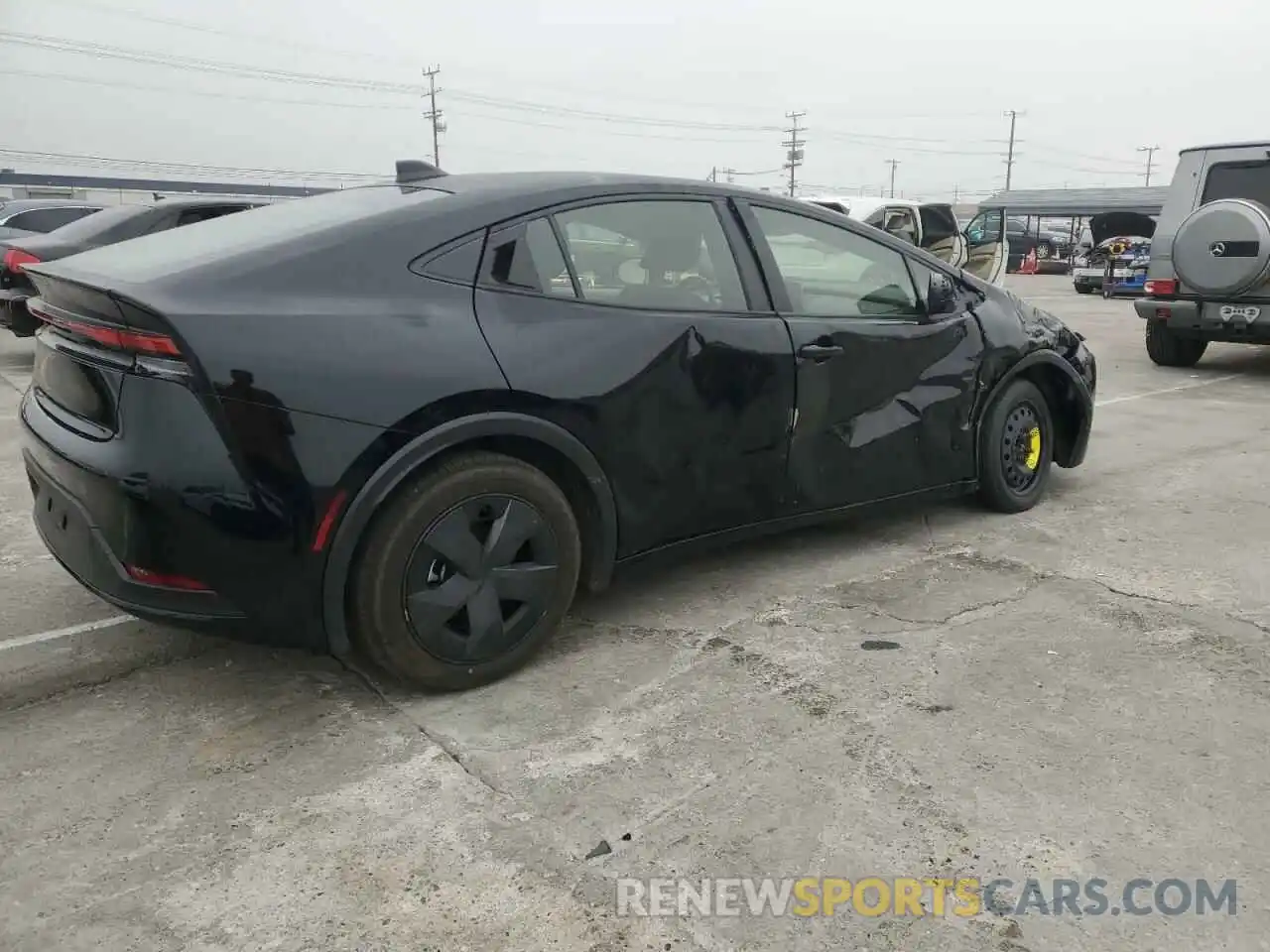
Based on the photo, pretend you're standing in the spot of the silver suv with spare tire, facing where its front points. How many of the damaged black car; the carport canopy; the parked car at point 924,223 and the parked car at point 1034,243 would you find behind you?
1

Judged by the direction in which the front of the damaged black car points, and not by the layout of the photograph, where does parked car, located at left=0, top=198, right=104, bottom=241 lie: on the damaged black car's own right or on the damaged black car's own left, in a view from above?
on the damaged black car's own left

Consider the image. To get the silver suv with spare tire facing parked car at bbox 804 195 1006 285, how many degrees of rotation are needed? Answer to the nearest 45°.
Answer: approximately 45° to its left

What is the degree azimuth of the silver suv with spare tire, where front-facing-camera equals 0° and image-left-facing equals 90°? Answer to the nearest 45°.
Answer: approximately 180°

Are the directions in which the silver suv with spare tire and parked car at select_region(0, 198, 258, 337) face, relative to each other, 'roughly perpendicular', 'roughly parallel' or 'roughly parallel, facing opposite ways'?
roughly parallel

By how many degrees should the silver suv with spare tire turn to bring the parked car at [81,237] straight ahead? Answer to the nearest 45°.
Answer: approximately 135° to its left

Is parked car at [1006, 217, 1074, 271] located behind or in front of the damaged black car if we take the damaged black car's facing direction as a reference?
in front

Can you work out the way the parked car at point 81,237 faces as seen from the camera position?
facing away from the viewer and to the right of the viewer

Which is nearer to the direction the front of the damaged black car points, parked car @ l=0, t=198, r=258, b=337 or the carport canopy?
the carport canopy

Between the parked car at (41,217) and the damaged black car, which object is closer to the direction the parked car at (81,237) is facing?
the parked car

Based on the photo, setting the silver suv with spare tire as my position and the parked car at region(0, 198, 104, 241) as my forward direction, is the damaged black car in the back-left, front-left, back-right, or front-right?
front-left

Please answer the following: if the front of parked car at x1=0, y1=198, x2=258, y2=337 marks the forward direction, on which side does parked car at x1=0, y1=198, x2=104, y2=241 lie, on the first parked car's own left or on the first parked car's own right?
on the first parked car's own left

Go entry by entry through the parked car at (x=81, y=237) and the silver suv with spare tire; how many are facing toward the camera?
0

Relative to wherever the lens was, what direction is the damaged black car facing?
facing away from the viewer and to the right of the viewer

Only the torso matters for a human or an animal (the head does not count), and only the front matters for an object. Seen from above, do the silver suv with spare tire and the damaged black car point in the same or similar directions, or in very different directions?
same or similar directions
